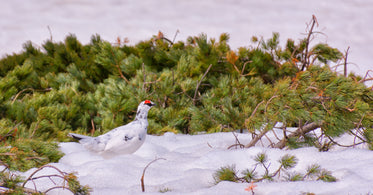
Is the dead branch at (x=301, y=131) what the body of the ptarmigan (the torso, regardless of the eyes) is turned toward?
yes

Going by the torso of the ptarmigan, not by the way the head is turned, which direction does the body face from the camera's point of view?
to the viewer's right
